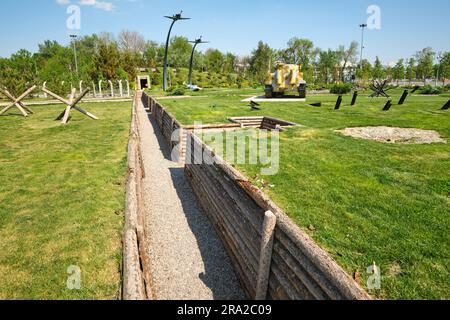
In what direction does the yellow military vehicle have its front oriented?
toward the camera
